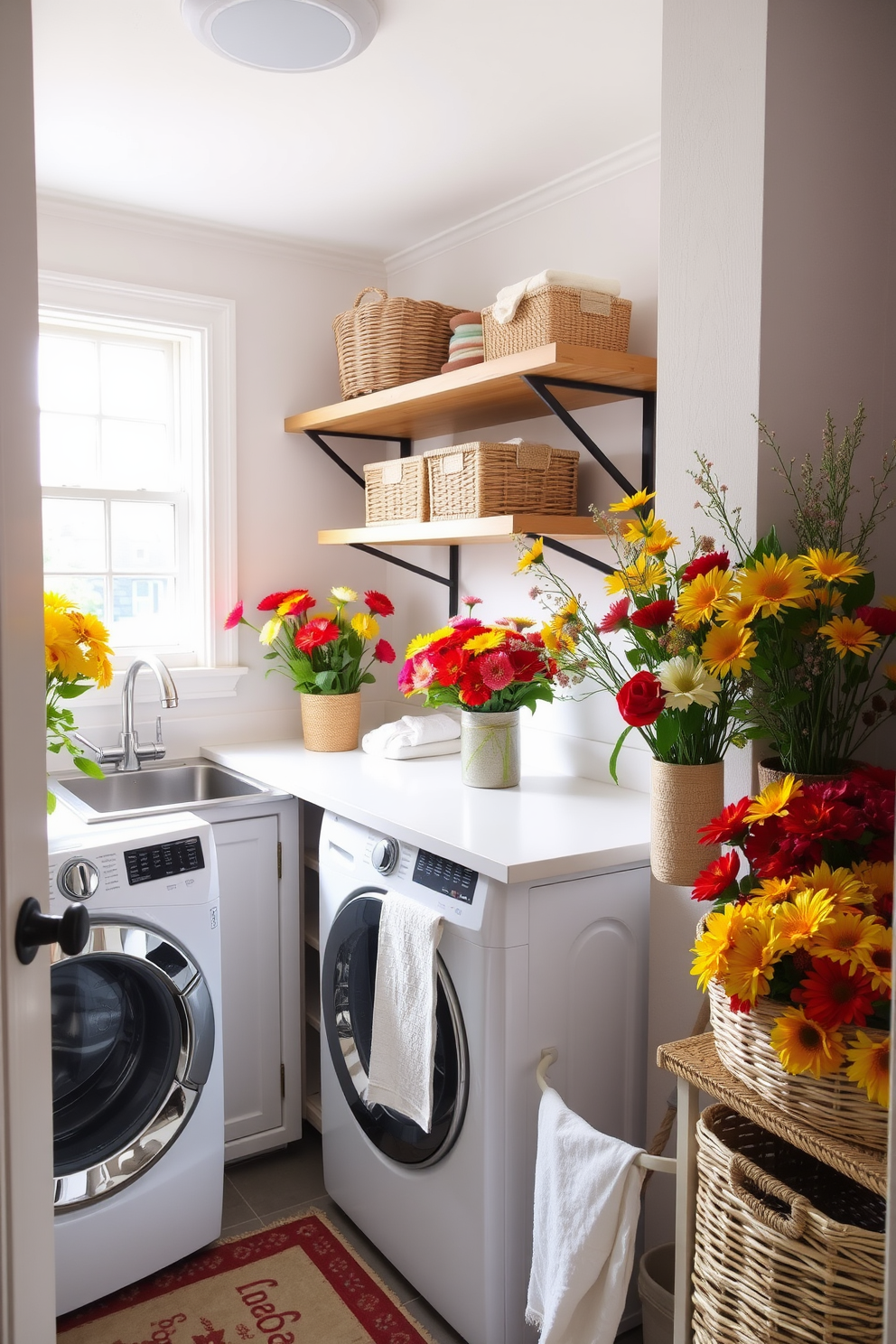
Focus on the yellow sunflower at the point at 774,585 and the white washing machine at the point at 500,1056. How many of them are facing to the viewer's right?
0

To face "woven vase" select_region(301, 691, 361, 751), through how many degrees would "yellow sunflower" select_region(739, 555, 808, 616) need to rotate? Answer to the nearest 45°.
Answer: approximately 135° to its right

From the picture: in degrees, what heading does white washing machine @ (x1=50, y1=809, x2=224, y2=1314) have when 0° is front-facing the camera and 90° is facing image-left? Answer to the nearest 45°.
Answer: approximately 315°

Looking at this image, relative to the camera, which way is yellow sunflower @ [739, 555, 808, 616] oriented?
toward the camera

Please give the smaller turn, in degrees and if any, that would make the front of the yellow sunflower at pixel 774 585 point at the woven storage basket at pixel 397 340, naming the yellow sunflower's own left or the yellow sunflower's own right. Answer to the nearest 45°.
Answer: approximately 135° to the yellow sunflower's own right

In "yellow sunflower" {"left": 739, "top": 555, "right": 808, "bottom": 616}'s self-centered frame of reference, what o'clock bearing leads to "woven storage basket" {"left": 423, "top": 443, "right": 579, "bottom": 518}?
The woven storage basket is roughly at 5 o'clock from the yellow sunflower.

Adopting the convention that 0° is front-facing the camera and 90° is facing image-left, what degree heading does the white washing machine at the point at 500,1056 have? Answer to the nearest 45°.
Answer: approximately 45°
